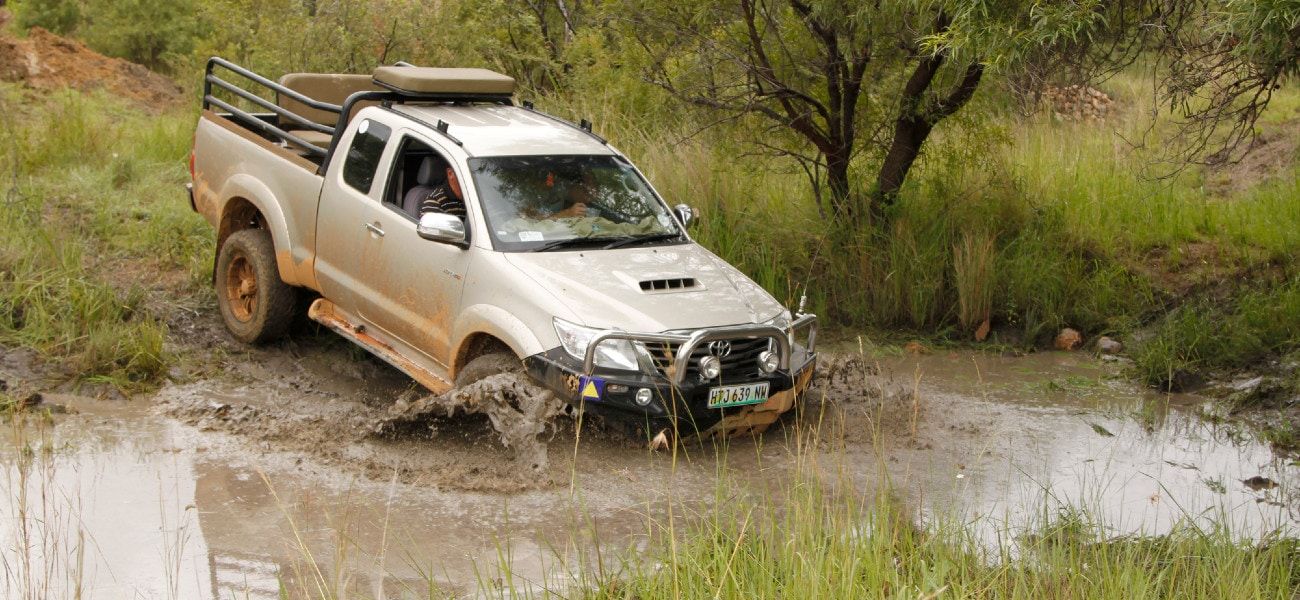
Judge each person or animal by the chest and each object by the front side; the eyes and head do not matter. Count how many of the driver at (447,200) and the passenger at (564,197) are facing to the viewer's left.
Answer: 0

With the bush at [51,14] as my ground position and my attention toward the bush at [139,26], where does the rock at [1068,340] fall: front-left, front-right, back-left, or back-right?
front-right

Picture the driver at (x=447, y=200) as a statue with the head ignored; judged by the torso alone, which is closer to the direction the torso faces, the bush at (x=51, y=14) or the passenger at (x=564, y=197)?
the passenger

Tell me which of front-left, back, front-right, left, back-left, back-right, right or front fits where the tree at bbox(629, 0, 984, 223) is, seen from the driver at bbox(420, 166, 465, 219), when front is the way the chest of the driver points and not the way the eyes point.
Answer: left

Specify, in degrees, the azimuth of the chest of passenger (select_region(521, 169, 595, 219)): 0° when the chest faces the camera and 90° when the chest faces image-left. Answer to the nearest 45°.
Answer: approximately 315°

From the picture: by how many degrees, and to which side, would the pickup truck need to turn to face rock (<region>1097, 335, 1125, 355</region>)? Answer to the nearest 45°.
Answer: approximately 45° to its left

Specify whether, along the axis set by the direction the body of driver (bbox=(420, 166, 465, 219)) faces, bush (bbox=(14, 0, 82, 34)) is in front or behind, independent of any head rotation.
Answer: behind

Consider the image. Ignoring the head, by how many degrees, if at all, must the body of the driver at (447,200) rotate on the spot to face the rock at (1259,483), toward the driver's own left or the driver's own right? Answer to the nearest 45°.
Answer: approximately 45° to the driver's own left

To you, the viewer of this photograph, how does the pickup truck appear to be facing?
facing the viewer and to the right of the viewer

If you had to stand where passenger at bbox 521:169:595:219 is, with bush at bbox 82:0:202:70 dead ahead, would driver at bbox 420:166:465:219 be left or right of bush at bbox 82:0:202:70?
left

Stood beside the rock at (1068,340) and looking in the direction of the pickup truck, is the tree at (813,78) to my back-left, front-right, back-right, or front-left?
front-right

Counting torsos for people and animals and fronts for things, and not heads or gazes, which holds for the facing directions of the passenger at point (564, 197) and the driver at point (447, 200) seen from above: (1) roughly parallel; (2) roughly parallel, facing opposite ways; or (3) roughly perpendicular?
roughly parallel

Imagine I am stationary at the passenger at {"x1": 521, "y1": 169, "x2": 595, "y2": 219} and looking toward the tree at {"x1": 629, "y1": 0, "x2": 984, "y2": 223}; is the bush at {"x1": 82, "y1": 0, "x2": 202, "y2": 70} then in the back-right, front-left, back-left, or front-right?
front-left
